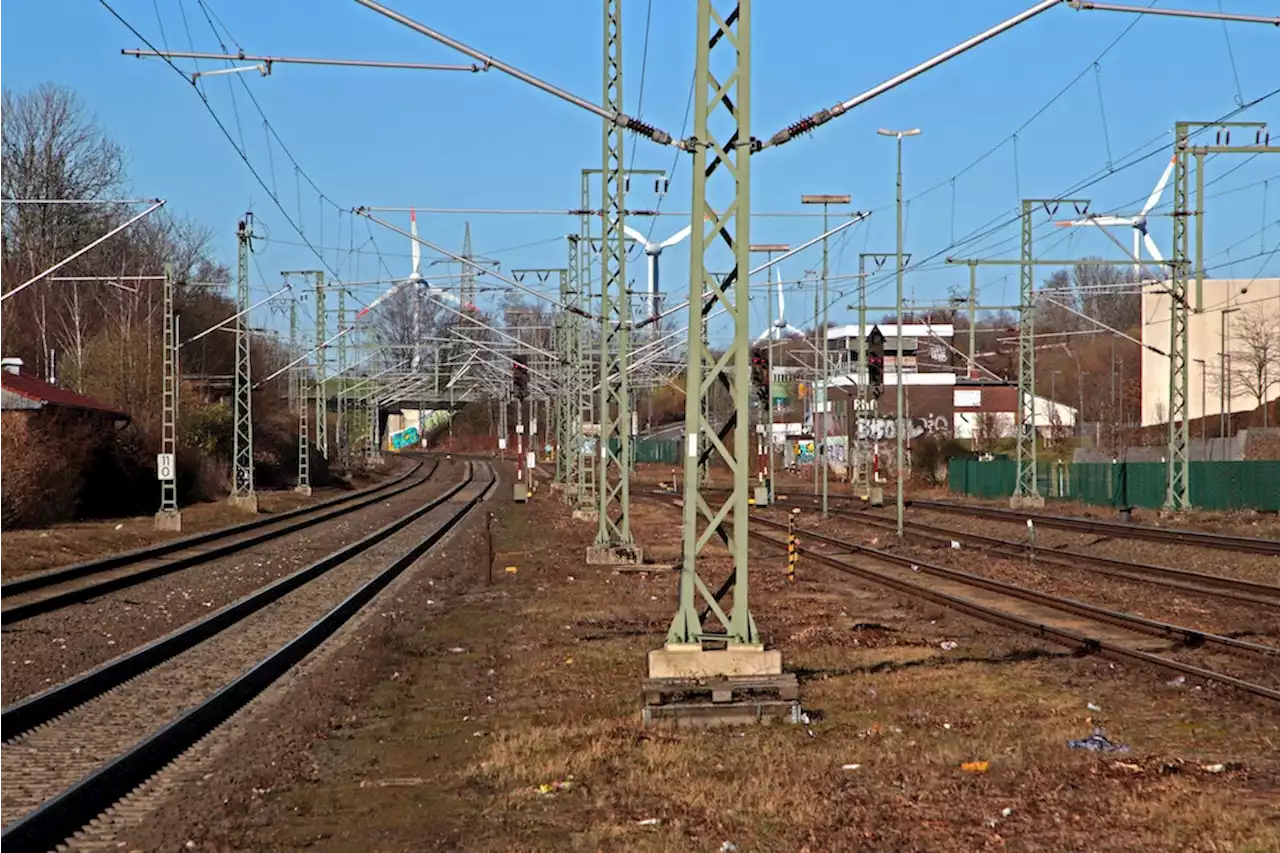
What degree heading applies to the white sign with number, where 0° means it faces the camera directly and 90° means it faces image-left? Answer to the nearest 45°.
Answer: approximately 0°

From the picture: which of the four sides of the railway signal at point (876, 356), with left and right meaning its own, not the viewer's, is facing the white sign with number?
right

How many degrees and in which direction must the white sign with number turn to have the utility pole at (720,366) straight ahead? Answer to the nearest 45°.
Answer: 0° — it already faces it

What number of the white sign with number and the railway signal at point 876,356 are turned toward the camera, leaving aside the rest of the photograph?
2

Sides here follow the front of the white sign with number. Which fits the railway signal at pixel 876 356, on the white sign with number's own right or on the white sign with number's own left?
on the white sign with number's own left

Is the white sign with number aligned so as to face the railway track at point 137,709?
yes

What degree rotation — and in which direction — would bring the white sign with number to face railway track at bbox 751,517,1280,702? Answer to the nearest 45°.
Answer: approximately 45° to its left

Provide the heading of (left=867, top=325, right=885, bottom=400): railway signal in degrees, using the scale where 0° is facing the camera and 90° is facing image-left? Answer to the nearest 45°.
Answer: approximately 0°

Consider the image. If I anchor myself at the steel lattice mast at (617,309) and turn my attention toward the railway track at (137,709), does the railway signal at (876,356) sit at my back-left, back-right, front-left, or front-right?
back-left

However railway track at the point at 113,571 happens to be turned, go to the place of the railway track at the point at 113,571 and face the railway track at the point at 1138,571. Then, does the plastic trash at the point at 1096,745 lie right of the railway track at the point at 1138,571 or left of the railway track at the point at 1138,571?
right

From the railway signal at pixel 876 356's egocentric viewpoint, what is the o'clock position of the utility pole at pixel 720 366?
The utility pole is roughly at 12 o'clock from the railway signal.
